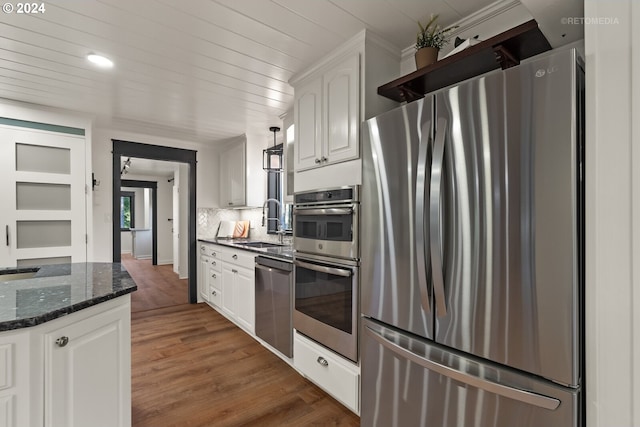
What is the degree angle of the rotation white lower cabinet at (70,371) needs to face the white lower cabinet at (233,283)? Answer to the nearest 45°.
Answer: approximately 90° to its left

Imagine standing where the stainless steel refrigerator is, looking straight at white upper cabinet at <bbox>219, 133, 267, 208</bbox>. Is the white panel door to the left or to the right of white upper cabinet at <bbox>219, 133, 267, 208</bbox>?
left

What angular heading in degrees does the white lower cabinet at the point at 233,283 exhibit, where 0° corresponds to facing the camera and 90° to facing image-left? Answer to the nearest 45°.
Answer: approximately 45°

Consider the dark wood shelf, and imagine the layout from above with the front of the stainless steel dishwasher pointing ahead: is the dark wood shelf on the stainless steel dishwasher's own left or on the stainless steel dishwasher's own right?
on the stainless steel dishwasher's own left

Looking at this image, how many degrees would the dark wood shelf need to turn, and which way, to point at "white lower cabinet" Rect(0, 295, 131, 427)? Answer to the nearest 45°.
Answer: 0° — it already faces it

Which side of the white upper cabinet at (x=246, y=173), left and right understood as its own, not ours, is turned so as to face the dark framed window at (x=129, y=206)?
right

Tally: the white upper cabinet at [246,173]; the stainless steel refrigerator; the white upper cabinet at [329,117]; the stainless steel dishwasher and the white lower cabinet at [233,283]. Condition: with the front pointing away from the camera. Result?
0

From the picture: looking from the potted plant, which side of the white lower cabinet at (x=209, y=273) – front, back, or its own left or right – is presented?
left

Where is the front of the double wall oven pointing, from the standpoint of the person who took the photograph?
facing the viewer and to the left of the viewer

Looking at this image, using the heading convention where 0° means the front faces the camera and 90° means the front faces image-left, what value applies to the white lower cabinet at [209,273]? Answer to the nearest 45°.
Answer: approximately 45°

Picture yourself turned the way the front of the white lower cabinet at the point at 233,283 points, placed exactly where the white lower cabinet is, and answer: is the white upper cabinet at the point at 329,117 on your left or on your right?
on your left

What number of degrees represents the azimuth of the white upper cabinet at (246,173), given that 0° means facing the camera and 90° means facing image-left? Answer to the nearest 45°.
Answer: approximately 45°

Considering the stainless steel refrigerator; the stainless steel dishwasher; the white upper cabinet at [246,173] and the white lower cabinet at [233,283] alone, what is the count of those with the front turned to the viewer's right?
0

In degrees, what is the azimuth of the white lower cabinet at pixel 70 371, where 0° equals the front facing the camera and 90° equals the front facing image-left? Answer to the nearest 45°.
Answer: approximately 315°

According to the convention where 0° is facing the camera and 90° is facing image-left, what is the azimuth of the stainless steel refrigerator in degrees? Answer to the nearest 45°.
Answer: approximately 45°

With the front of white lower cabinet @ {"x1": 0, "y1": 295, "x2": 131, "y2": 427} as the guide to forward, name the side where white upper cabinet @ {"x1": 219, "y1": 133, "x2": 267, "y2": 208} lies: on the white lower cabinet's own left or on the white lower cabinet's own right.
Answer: on the white lower cabinet's own left

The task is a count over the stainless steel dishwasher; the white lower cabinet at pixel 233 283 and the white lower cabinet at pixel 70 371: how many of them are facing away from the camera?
0

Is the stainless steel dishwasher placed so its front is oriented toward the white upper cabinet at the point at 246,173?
no
